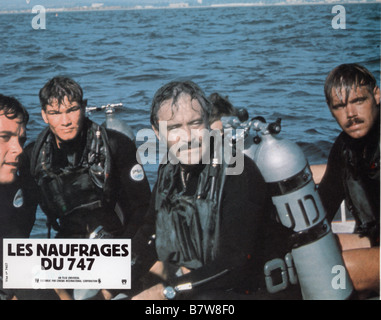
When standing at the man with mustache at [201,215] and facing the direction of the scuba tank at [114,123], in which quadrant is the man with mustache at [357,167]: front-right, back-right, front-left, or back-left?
back-right

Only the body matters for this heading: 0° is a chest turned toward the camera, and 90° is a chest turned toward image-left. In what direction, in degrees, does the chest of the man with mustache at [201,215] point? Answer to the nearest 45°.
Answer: approximately 45°

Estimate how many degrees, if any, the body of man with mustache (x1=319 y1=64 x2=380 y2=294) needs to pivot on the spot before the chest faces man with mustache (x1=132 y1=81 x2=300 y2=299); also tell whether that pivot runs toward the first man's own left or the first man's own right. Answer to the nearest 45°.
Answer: approximately 45° to the first man's own right

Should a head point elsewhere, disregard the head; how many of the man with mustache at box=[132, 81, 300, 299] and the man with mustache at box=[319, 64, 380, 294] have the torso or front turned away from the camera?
0

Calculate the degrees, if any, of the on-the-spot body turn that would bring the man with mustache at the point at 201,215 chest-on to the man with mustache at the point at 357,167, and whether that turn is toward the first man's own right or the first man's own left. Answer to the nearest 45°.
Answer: approximately 135° to the first man's own left

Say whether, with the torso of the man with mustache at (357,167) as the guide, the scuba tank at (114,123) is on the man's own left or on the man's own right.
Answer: on the man's own right
